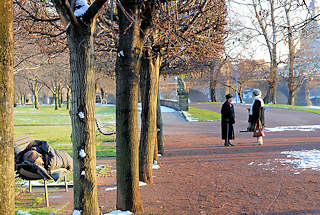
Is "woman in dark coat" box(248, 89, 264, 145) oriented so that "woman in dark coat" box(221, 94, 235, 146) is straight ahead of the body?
yes

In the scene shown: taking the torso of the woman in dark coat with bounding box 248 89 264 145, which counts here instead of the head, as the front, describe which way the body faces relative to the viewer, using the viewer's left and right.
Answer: facing to the left of the viewer

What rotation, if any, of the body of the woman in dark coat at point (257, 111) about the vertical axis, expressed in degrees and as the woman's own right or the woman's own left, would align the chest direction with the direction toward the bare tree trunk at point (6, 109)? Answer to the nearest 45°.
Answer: approximately 90° to the woman's own left

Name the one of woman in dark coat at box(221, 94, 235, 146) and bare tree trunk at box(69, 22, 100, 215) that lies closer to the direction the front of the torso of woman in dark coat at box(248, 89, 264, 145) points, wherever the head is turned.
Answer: the woman in dark coat

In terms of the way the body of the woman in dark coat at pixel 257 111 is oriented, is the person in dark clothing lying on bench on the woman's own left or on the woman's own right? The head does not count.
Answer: on the woman's own left

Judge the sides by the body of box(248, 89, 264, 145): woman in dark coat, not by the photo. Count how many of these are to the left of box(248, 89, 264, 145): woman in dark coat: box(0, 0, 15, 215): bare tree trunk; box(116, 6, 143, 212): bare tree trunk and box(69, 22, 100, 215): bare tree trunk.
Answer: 3

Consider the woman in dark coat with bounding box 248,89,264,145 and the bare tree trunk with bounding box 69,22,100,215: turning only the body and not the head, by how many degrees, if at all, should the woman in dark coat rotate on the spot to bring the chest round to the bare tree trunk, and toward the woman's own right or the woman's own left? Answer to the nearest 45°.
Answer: approximately 90° to the woman's own left

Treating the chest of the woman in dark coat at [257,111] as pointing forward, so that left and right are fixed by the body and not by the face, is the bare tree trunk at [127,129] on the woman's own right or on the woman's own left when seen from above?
on the woman's own left

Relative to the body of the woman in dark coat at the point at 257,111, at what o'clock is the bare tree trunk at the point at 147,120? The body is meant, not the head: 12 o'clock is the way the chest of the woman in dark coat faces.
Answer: The bare tree trunk is roughly at 10 o'clock from the woman in dark coat.

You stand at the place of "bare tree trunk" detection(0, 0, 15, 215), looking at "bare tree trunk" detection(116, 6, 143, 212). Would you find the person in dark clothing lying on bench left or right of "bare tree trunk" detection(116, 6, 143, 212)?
left

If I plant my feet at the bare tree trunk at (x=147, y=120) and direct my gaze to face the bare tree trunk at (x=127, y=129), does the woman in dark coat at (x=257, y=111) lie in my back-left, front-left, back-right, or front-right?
back-left
